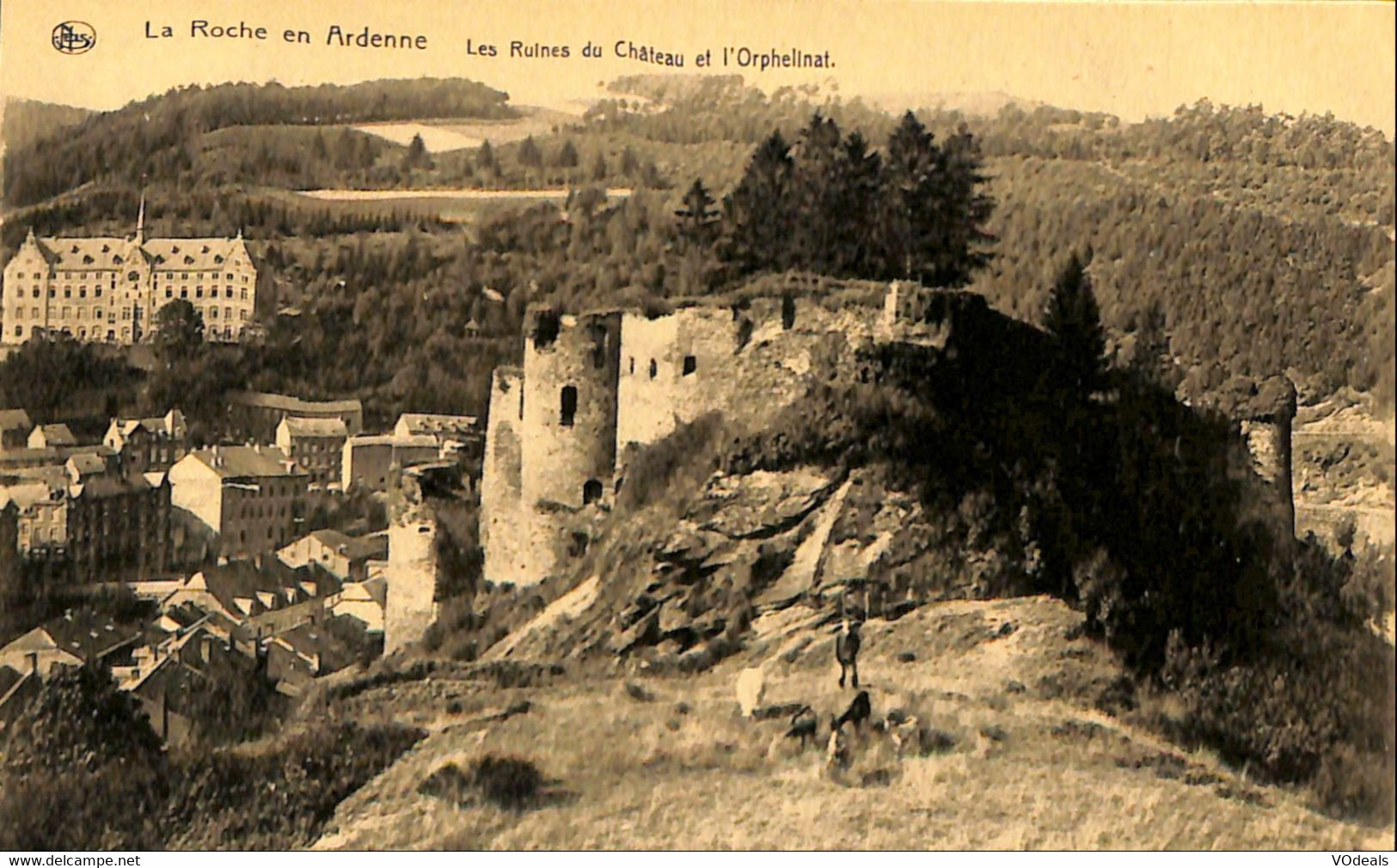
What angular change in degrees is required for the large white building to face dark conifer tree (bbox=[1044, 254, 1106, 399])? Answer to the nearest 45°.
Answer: approximately 90° to its left

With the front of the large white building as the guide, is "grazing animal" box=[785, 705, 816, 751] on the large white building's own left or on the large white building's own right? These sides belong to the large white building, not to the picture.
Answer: on the large white building's own left

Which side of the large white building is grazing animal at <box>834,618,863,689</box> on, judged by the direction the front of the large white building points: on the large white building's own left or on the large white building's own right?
on the large white building's own left

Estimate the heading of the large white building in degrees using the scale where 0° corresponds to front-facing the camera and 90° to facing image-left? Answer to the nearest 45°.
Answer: approximately 0°

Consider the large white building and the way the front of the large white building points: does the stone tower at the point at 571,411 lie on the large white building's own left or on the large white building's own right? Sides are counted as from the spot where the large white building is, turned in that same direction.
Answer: on the large white building's own left
